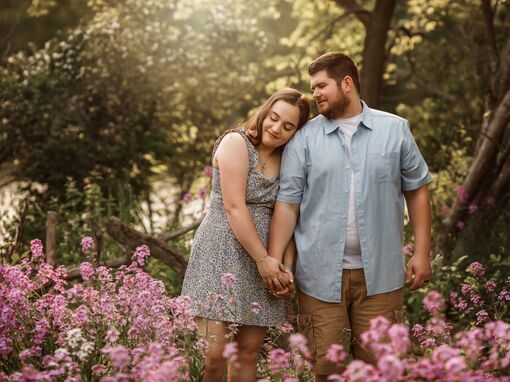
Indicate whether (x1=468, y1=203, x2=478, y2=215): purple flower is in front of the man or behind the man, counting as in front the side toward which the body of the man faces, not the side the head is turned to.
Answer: behind

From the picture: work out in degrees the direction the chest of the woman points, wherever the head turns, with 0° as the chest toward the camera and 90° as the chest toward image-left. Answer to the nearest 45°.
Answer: approximately 315°

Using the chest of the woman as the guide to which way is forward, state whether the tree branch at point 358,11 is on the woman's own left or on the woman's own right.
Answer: on the woman's own left

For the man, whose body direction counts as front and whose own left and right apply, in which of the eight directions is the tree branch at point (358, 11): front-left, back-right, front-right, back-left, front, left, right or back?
back

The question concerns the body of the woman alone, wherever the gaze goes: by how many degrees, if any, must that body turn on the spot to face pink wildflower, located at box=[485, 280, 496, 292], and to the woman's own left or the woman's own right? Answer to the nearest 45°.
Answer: approximately 45° to the woman's own left

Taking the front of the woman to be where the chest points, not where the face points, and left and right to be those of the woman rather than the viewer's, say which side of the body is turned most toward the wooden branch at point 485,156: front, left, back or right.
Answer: left

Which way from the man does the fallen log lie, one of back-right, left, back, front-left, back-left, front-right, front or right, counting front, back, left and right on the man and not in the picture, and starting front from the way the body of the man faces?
back-right

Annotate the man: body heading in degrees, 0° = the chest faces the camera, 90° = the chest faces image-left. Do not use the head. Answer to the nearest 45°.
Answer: approximately 0°
